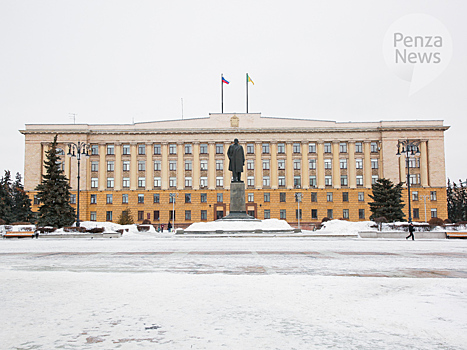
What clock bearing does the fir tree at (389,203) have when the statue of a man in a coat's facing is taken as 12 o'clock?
The fir tree is roughly at 8 o'clock from the statue of a man in a coat.

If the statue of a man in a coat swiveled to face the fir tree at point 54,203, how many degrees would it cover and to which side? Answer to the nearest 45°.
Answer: approximately 90° to its right

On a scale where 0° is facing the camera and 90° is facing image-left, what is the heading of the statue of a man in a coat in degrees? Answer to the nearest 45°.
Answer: approximately 0°
